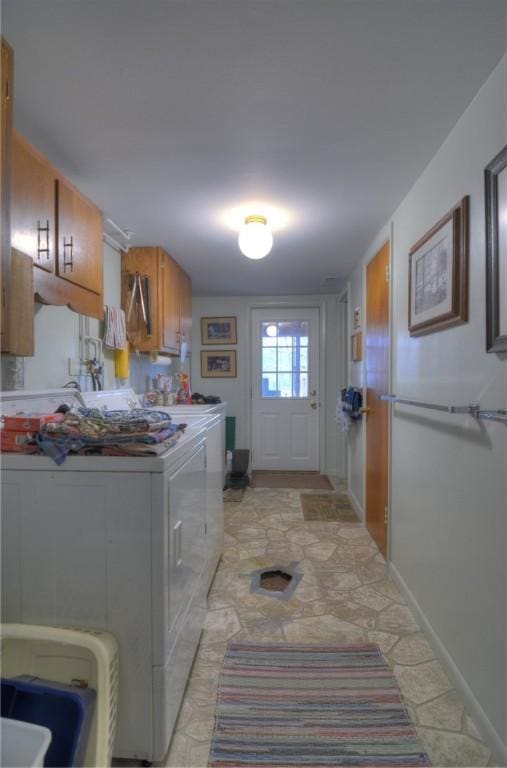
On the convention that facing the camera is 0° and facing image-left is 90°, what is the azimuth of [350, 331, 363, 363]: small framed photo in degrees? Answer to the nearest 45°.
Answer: approximately 90°

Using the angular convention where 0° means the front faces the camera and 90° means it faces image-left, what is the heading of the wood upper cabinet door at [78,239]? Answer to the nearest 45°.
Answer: approximately 315°

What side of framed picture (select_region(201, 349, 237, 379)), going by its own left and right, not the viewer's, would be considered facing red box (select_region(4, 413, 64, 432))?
front

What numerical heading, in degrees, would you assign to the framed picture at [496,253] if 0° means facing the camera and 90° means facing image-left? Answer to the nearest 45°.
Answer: approximately 45°

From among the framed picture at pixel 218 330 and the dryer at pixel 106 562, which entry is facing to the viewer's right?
the dryer

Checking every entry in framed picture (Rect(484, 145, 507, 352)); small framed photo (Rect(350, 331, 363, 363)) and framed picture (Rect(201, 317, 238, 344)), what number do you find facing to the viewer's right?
0

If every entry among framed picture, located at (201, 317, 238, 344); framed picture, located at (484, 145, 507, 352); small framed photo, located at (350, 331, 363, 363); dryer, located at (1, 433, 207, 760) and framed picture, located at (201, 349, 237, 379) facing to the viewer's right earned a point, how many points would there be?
1

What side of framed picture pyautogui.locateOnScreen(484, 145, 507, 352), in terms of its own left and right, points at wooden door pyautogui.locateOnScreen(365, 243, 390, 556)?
right

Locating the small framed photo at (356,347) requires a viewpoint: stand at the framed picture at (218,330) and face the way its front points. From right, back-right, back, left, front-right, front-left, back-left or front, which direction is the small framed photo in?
front-left

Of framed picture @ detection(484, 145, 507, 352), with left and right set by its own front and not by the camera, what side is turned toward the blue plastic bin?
front

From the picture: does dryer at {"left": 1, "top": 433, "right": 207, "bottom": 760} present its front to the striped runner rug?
yes

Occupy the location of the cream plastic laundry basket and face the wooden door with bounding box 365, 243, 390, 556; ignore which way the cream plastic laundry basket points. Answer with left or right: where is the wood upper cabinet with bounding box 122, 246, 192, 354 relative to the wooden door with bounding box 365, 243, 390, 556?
left

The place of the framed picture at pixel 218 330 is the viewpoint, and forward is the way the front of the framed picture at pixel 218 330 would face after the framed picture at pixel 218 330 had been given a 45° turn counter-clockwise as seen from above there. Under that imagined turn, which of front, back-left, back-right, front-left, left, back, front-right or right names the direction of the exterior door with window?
front-left

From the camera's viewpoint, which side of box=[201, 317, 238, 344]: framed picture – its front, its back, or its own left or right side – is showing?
front

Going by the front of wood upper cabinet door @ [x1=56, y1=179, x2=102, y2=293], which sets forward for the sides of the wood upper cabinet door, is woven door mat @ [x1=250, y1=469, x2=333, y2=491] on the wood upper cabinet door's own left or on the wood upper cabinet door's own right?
on the wood upper cabinet door's own left
